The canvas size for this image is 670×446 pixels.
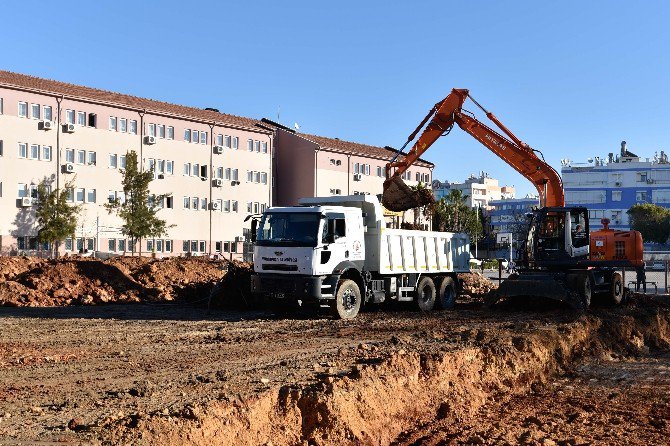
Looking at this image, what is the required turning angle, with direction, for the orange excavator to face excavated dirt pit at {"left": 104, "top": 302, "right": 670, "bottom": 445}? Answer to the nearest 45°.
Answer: approximately 45° to its left

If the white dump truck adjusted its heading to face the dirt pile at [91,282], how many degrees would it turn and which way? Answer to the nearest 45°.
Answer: approximately 90° to its right

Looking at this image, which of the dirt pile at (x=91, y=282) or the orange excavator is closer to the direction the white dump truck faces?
the dirt pile

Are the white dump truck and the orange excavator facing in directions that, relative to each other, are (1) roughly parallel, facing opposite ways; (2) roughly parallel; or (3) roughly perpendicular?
roughly parallel

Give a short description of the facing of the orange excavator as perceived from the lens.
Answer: facing the viewer and to the left of the viewer

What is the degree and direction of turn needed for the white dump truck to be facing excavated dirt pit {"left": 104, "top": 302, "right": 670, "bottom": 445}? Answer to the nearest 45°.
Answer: approximately 45° to its left

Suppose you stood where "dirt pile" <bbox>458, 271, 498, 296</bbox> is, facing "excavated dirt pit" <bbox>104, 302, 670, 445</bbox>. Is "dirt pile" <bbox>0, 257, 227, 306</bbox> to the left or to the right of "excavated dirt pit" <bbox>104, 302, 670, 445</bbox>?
right

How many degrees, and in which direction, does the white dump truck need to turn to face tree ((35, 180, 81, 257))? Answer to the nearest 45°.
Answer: approximately 90° to its right

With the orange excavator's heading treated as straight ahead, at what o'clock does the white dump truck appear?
The white dump truck is roughly at 12 o'clock from the orange excavator.

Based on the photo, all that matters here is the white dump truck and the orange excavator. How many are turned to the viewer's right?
0

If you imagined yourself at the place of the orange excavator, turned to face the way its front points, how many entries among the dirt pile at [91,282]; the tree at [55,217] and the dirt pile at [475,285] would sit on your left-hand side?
0

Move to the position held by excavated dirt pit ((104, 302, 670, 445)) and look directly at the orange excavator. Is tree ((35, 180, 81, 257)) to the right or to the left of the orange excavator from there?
left
